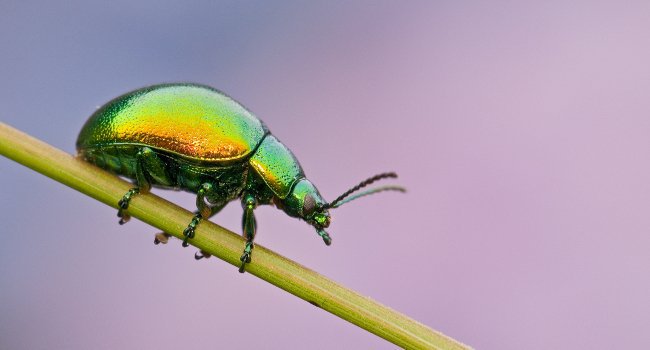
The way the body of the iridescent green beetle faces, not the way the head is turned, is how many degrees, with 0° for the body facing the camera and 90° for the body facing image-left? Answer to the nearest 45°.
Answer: approximately 270°
